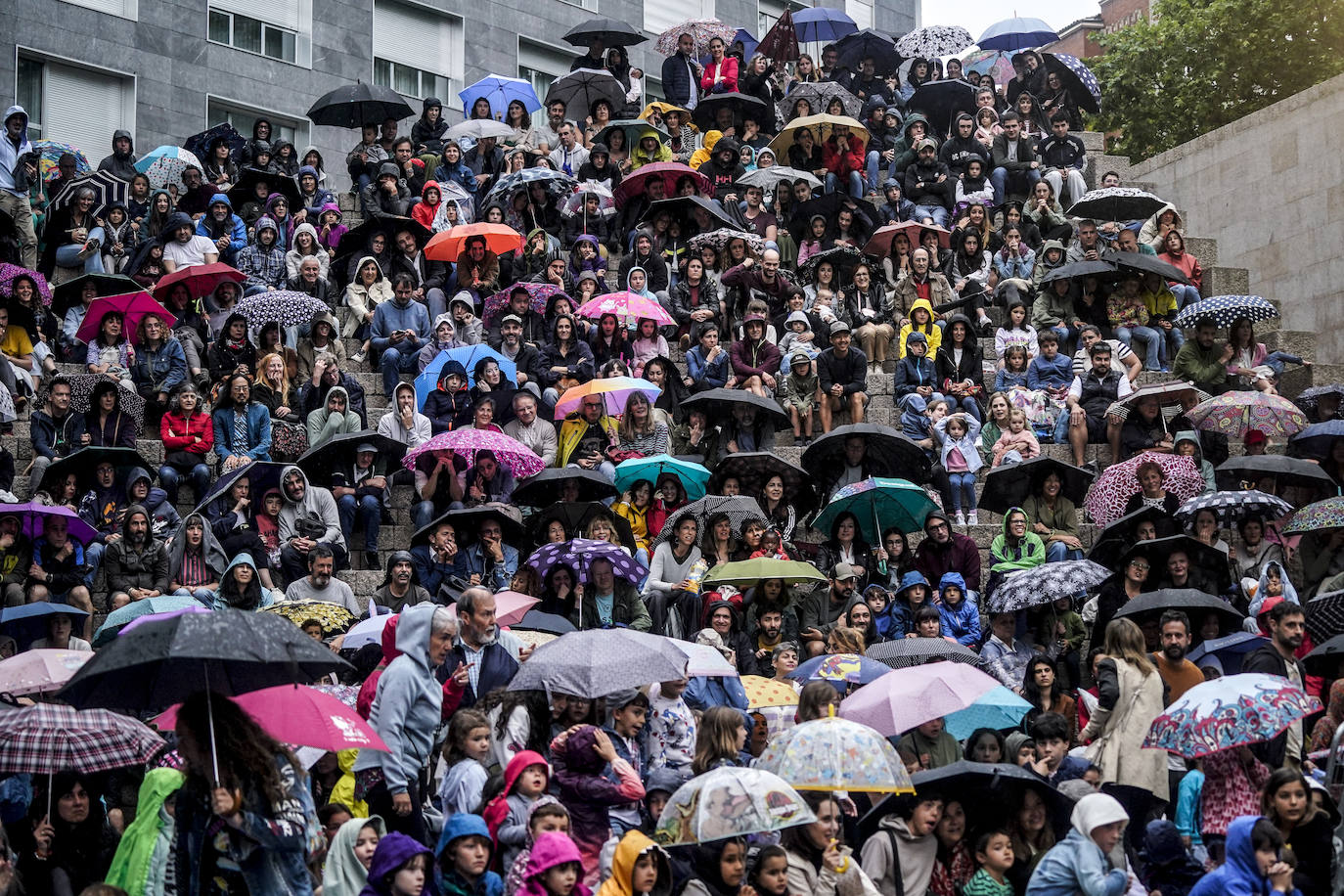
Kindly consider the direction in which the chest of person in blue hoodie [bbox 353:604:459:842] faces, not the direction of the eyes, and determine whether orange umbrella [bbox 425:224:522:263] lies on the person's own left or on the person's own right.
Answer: on the person's own left

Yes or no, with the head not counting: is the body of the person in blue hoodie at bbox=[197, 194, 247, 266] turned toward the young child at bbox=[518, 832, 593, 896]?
yes

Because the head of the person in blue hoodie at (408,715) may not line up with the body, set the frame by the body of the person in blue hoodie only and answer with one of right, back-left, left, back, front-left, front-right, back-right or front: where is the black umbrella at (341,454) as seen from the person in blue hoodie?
left

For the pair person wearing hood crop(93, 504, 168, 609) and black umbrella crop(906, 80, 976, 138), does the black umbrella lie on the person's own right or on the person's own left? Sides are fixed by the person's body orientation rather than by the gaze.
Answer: on the person's own left

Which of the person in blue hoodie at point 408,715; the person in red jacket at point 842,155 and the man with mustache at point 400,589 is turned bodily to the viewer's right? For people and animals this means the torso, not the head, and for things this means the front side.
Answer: the person in blue hoodie

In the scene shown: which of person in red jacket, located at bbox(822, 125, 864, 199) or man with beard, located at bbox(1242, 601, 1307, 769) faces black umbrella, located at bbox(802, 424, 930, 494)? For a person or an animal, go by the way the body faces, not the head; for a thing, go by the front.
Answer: the person in red jacket

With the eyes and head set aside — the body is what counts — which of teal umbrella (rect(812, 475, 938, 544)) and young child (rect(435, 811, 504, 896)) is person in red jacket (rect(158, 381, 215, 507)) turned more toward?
the young child

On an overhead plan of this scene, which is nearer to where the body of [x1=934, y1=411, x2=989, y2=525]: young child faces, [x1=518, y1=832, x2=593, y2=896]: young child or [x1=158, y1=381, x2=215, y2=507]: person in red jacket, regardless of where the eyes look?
the young child

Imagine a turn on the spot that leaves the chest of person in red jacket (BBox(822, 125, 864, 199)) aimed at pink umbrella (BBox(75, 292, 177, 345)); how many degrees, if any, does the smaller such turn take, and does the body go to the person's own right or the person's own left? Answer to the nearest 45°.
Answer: approximately 45° to the person's own right

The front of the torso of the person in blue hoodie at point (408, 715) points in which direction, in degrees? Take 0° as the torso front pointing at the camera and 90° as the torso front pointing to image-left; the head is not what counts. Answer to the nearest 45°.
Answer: approximately 270°

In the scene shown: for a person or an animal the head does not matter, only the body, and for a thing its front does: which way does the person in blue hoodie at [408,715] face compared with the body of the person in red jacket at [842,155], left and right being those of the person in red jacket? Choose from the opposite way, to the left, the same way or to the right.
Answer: to the left

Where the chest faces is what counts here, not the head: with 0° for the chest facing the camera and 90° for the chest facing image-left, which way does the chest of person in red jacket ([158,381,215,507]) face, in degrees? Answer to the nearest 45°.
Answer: approximately 0°
